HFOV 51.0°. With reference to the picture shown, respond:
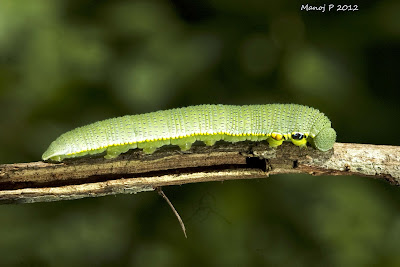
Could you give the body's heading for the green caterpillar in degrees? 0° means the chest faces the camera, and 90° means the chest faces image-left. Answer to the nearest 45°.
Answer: approximately 270°
